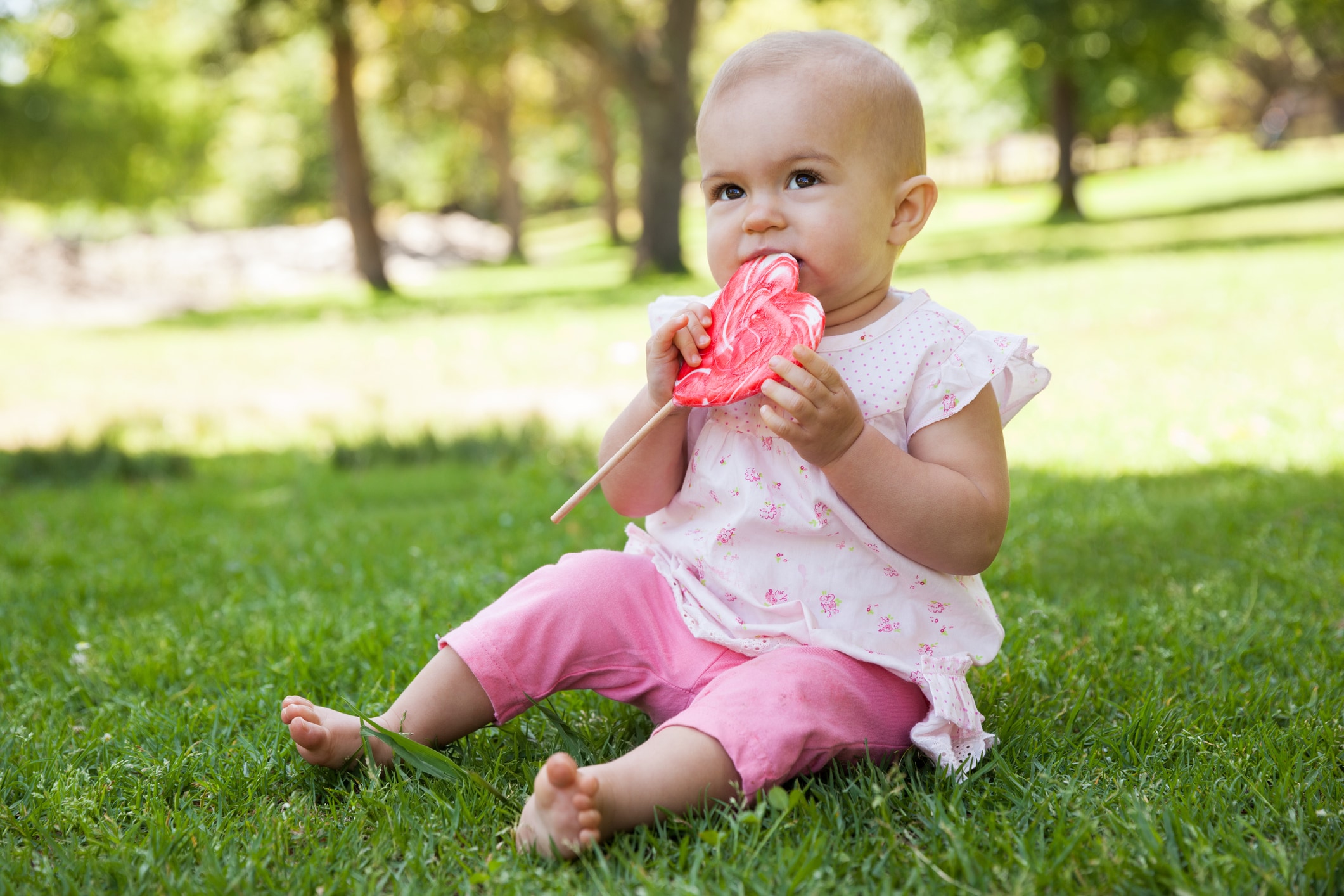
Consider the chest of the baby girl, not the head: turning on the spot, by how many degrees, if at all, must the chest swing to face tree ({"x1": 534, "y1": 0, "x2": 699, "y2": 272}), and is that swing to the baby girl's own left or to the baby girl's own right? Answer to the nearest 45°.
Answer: approximately 135° to the baby girl's own right

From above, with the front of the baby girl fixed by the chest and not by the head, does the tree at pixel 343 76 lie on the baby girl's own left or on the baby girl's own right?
on the baby girl's own right

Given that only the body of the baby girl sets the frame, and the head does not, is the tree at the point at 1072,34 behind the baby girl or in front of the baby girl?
behind

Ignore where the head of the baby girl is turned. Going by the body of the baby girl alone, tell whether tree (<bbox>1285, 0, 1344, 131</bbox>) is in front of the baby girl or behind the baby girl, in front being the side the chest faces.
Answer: behind

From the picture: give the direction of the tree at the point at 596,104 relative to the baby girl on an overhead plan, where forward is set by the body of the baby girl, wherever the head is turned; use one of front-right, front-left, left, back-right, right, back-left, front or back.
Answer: back-right

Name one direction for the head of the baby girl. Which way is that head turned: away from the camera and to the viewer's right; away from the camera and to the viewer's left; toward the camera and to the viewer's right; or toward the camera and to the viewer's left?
toward the camera and to the viewer's left

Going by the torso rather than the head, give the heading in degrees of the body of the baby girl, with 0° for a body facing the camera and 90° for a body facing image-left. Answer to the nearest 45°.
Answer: approximately 45°
